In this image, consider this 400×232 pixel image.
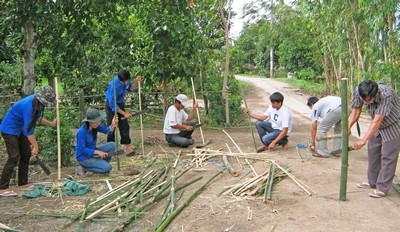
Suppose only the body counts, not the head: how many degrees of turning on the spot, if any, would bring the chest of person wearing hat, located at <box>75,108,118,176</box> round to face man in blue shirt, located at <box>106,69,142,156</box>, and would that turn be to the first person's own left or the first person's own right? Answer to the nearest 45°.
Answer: approximately 90° to the first person's own left

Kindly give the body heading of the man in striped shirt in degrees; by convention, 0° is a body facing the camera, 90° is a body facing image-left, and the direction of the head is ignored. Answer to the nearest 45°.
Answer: approximately 45°

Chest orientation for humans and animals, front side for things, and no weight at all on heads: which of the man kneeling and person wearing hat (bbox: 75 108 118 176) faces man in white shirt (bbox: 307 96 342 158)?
the person wearing hat

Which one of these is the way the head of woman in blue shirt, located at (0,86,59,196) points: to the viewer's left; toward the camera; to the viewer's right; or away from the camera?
to the viewer's right

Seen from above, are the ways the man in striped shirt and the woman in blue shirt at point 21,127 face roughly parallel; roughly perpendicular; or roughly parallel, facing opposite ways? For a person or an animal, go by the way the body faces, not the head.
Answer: roughly parallel, facing opposite ways

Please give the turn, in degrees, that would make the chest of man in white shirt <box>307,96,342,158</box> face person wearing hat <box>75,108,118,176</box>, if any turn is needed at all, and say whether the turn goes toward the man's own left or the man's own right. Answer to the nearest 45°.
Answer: approximately 45° to the man's own left

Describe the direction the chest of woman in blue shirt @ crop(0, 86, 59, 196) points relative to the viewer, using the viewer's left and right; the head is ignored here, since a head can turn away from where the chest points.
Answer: facing to the right of the viewer

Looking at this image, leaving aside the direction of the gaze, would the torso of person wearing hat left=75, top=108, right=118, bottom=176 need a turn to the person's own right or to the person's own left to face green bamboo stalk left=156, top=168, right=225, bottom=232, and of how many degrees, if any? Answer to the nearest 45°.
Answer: approximately 45° to the person's own right

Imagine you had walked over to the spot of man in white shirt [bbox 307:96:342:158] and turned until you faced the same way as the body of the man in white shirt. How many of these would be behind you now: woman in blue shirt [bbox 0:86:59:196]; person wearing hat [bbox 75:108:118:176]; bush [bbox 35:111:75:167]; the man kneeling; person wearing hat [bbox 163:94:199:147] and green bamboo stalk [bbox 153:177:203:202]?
0

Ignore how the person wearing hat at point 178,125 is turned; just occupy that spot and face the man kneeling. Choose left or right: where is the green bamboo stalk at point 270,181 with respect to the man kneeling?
right

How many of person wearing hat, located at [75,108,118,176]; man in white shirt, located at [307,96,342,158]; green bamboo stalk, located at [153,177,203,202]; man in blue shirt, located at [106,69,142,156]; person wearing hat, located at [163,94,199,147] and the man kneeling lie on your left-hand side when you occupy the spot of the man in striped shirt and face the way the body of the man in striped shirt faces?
0

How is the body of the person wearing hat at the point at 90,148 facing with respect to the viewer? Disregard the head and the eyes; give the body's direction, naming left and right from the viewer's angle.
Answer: facing to the right of the viewer

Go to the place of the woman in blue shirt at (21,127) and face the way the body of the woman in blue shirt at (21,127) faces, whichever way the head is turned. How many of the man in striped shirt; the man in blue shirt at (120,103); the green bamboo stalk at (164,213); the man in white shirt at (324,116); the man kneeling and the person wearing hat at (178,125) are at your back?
0

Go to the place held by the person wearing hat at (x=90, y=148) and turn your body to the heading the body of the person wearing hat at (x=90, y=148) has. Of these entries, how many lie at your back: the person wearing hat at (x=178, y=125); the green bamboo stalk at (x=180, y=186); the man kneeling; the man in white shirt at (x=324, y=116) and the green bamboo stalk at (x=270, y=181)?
0

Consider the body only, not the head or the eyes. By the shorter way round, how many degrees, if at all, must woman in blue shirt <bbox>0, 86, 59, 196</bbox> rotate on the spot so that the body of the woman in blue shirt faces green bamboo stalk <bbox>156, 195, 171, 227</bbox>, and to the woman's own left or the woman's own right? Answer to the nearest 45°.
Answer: approximately 45° to the woman's own right
